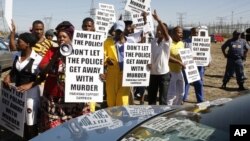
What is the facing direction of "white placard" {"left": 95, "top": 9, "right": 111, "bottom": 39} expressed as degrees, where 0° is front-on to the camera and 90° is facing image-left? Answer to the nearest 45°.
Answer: approximately 0°

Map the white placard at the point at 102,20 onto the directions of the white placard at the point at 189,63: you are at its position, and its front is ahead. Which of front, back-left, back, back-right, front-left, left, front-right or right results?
back-right

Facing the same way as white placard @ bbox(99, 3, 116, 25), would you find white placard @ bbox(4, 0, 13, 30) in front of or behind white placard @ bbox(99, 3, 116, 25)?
in front

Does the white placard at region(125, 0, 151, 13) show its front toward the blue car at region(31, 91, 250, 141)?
yes

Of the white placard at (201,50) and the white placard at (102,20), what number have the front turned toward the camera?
2

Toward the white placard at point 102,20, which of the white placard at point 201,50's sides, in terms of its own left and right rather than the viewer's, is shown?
right
